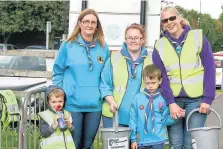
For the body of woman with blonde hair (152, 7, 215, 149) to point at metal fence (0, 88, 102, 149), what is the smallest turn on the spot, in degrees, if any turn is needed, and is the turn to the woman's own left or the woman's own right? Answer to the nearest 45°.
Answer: approximately 90° to the woman's own right

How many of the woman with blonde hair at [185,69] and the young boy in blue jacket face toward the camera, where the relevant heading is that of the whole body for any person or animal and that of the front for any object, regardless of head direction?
2

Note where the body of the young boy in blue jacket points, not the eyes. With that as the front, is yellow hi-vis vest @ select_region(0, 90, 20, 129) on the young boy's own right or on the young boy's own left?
on the young boy's own right

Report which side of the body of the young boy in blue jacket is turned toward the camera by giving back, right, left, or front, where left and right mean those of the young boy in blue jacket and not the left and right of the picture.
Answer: front

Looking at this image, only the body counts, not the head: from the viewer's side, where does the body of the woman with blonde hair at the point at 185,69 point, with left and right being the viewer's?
facing the viewer

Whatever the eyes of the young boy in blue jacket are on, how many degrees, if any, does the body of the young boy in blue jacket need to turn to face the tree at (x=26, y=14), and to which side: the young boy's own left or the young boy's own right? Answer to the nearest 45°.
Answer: approximately 180°

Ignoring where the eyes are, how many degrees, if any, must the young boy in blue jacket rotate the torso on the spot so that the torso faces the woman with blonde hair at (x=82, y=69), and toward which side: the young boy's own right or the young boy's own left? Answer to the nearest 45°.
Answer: approximately 90° to the young boy's own right

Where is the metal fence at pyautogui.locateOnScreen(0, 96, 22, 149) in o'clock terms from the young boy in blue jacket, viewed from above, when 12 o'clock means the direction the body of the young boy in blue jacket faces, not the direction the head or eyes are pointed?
The metal fence is roughly at 4 o'clock from the young boy in blue jacket.
